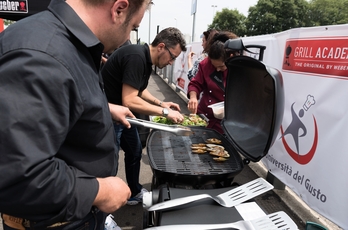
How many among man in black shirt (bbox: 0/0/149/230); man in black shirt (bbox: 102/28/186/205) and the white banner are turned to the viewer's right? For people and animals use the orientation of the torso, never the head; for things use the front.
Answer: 2

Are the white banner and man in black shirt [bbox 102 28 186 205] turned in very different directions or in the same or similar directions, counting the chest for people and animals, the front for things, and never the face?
very different directions

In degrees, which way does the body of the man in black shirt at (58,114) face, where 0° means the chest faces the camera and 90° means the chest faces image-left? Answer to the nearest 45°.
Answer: approximately 270°

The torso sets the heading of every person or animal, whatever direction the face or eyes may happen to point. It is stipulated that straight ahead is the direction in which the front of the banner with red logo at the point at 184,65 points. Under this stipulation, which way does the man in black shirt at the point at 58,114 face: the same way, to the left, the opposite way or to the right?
the opposite way

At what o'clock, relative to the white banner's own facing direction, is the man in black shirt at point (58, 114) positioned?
The man in black shirt is roughly at 11 o'clock from the white banner.

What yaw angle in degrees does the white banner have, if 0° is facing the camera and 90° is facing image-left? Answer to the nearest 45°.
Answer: approximately 45°

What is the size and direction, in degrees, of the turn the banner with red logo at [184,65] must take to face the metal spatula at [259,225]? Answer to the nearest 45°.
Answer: approximately 45° to its left

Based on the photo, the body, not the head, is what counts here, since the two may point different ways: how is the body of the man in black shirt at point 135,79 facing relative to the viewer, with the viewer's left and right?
facing to the right of the viewer

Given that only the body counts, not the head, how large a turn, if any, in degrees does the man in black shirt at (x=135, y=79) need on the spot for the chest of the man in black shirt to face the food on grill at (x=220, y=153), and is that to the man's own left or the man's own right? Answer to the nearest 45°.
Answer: approximately 45° to the man's own right
